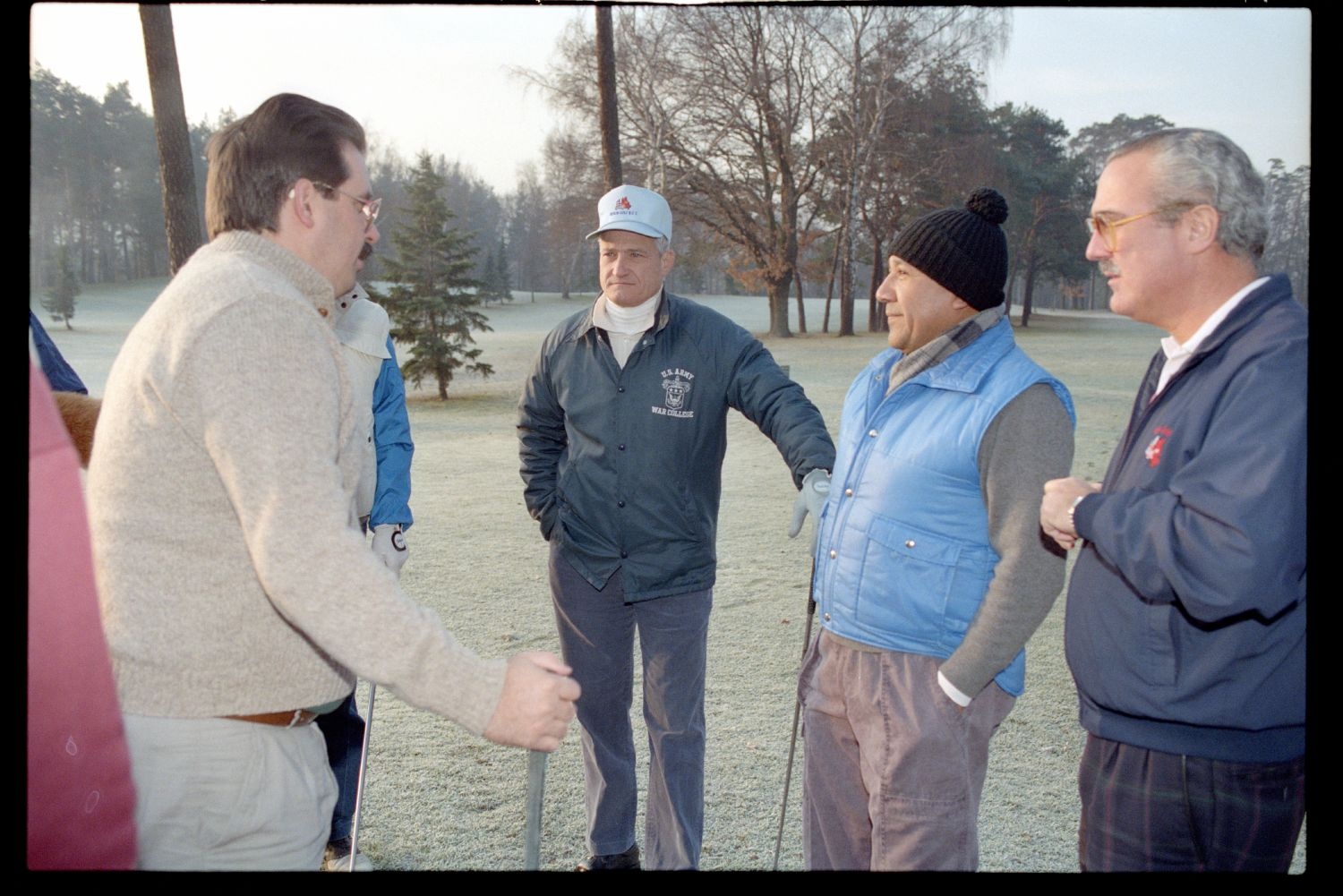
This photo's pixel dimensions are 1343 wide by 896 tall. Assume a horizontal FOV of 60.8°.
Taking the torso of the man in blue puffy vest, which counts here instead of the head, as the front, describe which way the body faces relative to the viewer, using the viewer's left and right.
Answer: facing the viewer and to the left of the viewer

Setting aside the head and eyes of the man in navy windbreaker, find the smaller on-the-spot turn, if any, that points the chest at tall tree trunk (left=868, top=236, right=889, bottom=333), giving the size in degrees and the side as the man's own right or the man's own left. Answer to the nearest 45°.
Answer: approximately 90° to the man's own right

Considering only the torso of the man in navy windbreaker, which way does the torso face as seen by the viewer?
to the viewer's left

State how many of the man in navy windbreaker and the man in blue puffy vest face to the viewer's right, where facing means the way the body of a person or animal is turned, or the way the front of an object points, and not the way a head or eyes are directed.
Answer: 0

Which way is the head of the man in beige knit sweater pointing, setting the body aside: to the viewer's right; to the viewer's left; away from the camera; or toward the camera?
to the viewer's right

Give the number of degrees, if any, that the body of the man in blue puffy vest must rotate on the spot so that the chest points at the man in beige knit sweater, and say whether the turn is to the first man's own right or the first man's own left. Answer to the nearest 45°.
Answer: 0° — they already face them

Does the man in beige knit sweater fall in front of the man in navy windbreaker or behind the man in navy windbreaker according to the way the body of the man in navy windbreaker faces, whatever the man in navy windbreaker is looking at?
in front

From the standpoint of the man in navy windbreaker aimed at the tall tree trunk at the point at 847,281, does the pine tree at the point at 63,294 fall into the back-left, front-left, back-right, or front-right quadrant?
front-left

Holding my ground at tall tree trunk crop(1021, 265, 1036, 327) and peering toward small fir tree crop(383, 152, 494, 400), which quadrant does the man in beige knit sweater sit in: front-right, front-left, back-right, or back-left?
front-left

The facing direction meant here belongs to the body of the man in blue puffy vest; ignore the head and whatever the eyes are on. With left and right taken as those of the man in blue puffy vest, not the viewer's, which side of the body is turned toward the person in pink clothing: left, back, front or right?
front

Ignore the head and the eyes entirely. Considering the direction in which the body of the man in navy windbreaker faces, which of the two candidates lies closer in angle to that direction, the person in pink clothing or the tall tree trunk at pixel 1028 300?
the person in pink clothing

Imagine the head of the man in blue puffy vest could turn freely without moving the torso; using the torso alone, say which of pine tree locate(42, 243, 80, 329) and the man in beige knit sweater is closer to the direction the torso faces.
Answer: the man in beige knit sweater

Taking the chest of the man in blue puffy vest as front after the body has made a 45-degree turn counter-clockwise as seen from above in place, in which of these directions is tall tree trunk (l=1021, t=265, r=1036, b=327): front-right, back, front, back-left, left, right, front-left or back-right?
back

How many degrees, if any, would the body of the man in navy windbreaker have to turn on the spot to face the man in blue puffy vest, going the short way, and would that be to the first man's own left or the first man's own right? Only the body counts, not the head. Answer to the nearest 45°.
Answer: approximately 45° to the first man's own right

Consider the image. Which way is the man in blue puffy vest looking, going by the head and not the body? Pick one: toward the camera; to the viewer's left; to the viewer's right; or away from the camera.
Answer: to the viewer's left

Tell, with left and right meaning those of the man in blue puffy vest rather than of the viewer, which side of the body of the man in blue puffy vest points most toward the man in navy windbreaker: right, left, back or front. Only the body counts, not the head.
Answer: left

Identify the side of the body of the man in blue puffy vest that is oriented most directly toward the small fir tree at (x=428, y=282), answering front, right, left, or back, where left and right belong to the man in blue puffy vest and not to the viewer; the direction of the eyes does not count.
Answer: right

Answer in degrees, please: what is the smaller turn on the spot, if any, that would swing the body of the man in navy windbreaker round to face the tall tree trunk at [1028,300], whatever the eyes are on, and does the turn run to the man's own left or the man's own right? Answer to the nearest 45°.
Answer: approximately 90° to the man's own right

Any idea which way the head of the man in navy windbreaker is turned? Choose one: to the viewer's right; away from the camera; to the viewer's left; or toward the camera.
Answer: to the viewer's left

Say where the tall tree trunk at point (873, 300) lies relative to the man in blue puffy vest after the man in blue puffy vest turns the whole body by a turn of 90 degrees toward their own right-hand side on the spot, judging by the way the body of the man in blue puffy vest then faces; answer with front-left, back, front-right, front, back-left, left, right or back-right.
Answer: front-right
